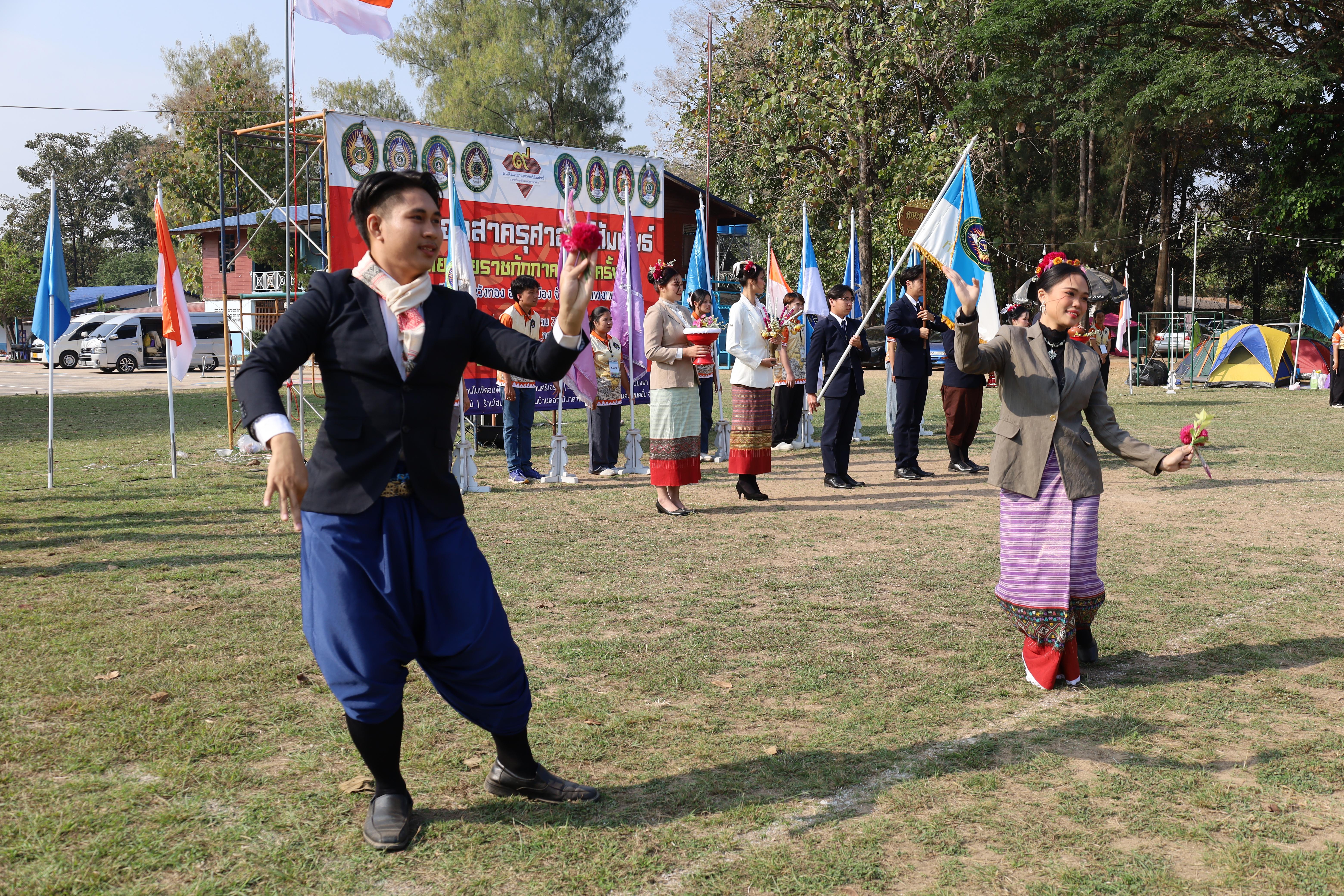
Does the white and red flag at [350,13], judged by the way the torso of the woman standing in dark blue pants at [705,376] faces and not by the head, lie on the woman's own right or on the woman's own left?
on the woman's own right

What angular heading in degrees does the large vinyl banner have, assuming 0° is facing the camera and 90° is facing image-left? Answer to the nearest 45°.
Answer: approximately 315°

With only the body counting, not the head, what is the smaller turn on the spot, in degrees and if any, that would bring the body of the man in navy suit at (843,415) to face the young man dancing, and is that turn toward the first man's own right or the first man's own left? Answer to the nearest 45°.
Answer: approximately 45° to the first man's own right

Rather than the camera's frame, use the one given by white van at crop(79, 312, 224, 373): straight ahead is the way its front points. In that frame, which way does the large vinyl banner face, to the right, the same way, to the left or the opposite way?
to the left

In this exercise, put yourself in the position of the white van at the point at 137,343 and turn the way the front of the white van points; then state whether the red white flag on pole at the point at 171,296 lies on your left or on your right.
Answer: on your left

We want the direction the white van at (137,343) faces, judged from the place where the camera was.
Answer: facing the viewer and to the left of the viewer

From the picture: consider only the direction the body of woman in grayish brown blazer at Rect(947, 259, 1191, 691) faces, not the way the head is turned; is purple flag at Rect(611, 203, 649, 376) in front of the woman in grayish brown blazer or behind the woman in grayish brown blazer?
behind

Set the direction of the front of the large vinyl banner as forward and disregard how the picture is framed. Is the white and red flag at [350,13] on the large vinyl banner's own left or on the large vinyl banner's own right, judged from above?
on the large vinyl banner's own right

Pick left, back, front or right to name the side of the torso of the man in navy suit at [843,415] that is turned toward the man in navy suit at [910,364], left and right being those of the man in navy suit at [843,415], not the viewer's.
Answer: left

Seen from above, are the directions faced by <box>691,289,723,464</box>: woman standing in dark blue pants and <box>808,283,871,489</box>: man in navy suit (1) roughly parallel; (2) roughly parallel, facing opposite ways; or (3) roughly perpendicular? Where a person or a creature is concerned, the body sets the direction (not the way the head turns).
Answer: roughly parallel

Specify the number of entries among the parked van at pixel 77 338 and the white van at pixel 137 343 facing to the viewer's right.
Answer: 0

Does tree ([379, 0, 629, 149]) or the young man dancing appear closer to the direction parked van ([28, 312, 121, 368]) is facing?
the young man dancing

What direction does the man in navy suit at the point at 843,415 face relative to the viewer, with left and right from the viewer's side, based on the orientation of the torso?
facing the viewer and to the right of the viewer

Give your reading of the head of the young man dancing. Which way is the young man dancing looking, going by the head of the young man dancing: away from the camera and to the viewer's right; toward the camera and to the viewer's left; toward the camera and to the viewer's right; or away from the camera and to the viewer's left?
toward the camera and to the viewer's right
